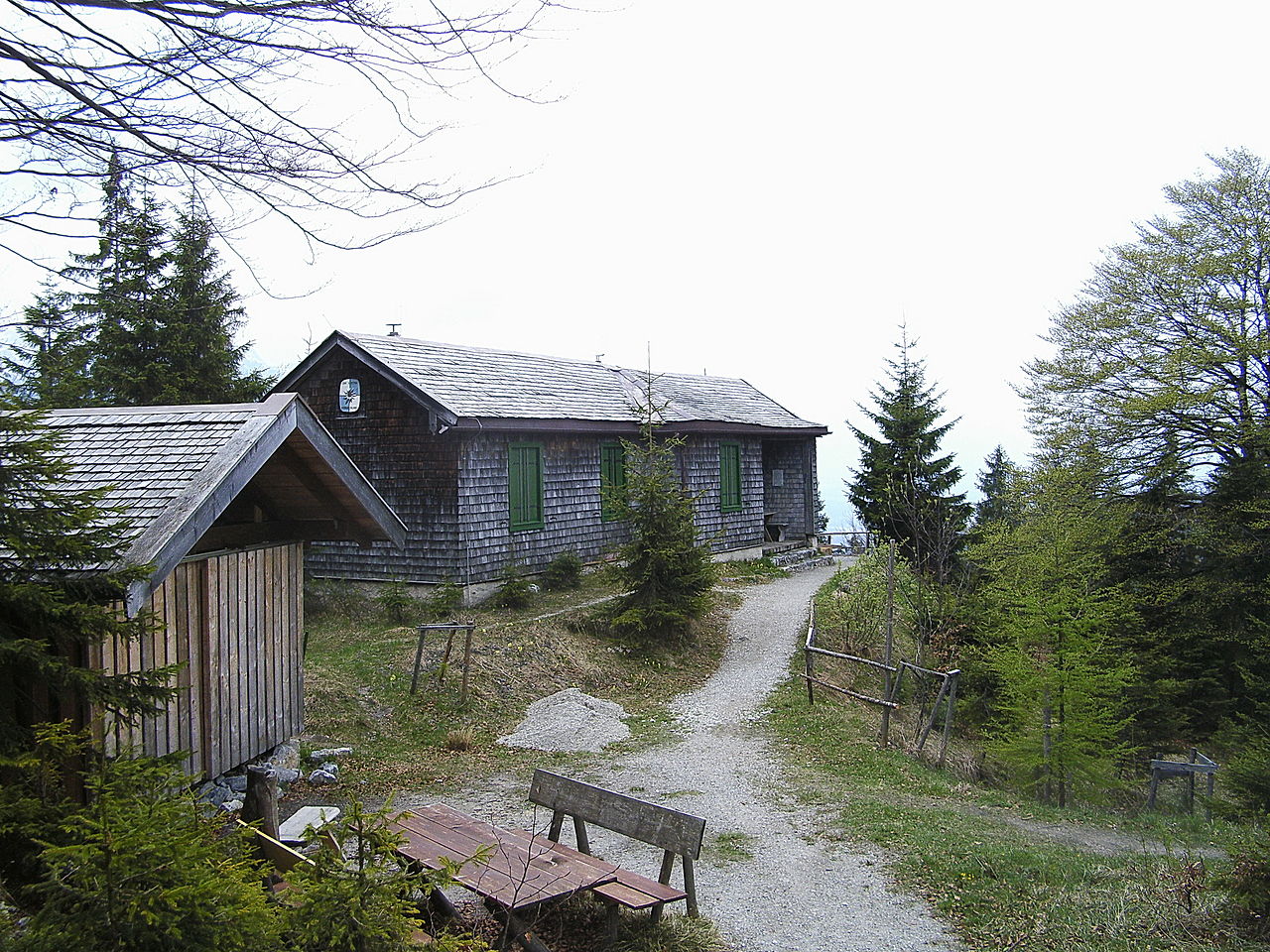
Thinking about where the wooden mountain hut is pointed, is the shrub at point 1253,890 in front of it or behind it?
in front

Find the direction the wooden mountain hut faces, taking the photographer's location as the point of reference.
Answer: facing the viewer and to the right of the viewer

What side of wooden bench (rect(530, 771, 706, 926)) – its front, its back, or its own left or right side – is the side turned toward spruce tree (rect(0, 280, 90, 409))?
right

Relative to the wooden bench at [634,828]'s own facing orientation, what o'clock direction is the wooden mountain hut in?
The wooden mountain hut is roughly at 4 o'clock from the wooden bench.

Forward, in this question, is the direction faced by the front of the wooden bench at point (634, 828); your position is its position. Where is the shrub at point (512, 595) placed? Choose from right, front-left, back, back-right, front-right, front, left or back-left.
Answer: back-right

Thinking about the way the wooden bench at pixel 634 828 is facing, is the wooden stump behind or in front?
in front

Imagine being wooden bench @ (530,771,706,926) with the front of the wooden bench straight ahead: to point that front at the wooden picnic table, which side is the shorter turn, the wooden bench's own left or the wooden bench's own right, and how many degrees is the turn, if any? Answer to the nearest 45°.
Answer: approximately 45° to the wooden bench's own right

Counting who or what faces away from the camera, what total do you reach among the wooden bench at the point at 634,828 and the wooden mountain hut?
0

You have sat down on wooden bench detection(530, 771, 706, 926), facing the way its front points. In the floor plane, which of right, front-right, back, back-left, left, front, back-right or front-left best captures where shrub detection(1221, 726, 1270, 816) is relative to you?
back

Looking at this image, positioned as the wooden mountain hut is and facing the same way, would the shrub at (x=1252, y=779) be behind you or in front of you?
in front

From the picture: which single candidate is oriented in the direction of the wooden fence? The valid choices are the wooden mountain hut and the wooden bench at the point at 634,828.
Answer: the wooden mountain hut

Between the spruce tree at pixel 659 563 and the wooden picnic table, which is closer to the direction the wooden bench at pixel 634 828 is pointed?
the wooden picnic table

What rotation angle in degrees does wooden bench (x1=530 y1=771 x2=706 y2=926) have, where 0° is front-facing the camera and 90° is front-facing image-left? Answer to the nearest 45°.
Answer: approximately 45°

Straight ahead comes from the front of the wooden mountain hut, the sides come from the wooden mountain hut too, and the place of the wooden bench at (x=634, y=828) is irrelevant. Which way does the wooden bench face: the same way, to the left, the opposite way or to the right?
to the right

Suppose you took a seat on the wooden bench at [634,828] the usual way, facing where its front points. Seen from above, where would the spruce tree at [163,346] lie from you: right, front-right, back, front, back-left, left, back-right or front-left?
right

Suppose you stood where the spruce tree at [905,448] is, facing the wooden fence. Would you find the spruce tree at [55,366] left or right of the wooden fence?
right

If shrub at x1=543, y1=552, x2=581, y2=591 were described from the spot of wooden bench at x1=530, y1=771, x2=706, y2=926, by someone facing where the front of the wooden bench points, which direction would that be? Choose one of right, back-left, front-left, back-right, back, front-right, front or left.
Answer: back-right

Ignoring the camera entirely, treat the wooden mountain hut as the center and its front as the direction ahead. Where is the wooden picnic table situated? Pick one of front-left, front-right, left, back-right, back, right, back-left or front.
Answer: front-right
